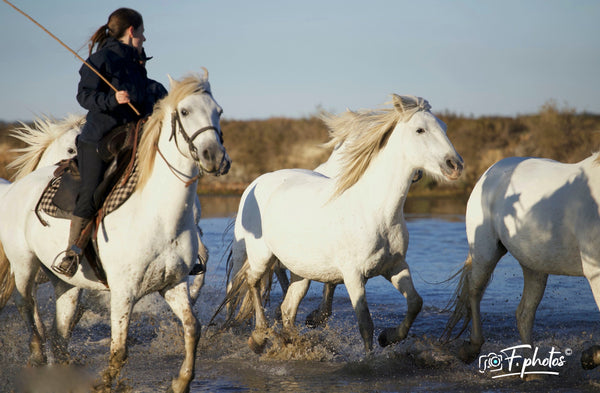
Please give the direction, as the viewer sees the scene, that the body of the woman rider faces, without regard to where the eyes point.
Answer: to the viewer's right

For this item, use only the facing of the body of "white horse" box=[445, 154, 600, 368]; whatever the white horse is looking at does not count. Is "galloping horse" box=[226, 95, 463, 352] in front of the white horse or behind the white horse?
behind

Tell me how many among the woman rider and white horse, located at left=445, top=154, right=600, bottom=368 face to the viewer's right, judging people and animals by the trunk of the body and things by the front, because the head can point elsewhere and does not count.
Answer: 2

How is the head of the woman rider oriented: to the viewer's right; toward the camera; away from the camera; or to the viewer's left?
to the viewer's right

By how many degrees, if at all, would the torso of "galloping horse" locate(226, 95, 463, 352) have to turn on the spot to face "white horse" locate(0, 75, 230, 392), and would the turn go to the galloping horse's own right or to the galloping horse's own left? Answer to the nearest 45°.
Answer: approximately 90° to the galloping horse's own right

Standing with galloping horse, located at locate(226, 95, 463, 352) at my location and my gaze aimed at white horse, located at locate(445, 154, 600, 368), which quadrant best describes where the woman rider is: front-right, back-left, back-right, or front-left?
back-right

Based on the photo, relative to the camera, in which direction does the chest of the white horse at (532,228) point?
to the viewer's right

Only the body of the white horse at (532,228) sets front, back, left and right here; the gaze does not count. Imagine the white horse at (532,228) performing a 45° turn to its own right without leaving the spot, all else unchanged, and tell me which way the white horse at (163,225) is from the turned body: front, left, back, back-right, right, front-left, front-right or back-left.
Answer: right

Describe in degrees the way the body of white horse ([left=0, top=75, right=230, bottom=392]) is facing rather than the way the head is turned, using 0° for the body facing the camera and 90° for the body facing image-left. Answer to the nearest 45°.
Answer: approximately 315°

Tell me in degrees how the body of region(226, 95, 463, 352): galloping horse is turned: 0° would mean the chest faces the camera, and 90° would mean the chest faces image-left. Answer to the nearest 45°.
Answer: approximately 315°

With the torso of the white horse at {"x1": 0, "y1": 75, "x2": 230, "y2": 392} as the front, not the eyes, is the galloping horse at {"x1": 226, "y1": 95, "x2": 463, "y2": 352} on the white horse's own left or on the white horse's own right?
on the white horse's own left
